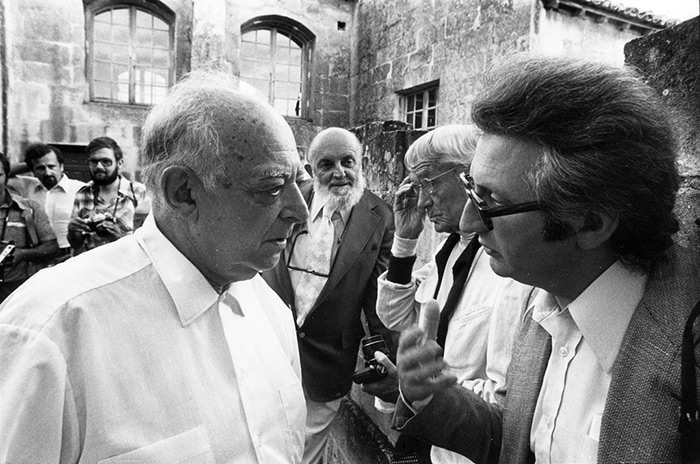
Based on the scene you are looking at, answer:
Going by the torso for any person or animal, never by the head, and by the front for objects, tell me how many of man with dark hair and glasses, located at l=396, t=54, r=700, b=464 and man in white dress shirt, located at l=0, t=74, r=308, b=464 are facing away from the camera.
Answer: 0

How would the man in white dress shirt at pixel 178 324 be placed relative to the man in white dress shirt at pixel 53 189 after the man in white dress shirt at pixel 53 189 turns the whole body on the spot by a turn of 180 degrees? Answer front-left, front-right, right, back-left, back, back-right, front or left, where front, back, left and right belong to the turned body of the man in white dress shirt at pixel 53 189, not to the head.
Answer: back

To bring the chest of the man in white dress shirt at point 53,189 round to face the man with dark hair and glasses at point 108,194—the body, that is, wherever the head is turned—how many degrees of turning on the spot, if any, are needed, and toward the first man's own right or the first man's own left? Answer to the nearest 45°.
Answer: approximately 45° to the first man's own left

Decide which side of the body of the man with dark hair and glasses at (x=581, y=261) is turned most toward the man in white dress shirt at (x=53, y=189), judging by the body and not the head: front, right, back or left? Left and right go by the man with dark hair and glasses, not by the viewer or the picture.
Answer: right

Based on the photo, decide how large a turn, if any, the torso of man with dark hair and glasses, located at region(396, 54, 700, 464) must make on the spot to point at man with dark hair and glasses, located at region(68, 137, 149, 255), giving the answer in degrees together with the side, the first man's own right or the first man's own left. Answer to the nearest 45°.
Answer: approximately 90° to the first man's own right

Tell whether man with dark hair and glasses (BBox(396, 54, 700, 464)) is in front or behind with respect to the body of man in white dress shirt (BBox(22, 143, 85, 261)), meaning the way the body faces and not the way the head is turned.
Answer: in front

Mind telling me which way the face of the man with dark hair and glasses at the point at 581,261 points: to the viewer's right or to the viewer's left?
to the viewer's left

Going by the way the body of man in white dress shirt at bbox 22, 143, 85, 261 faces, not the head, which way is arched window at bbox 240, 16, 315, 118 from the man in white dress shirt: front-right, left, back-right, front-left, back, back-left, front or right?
back-left

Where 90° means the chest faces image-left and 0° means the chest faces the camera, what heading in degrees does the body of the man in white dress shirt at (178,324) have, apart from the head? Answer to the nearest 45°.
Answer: approximately 315°

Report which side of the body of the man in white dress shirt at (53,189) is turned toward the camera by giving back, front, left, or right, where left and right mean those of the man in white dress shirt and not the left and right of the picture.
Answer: front

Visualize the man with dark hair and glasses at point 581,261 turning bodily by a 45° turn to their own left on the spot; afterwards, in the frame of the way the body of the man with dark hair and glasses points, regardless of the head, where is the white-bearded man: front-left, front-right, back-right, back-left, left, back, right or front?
back-right

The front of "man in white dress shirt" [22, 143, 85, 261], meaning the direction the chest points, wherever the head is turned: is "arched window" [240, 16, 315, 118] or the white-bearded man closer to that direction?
the white-bearded man

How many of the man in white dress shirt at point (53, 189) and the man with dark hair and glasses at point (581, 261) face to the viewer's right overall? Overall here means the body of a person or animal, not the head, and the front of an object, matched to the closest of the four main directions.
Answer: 0

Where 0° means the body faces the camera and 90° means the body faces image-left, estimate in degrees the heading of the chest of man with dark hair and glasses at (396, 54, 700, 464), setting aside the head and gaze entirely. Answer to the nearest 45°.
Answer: approximately 45°

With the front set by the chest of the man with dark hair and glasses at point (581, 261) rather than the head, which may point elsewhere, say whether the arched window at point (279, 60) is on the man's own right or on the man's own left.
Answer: on the man's own right

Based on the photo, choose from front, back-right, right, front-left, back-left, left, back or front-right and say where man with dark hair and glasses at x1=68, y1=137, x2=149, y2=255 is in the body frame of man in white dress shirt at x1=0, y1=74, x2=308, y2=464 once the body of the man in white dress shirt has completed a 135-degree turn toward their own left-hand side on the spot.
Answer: front
